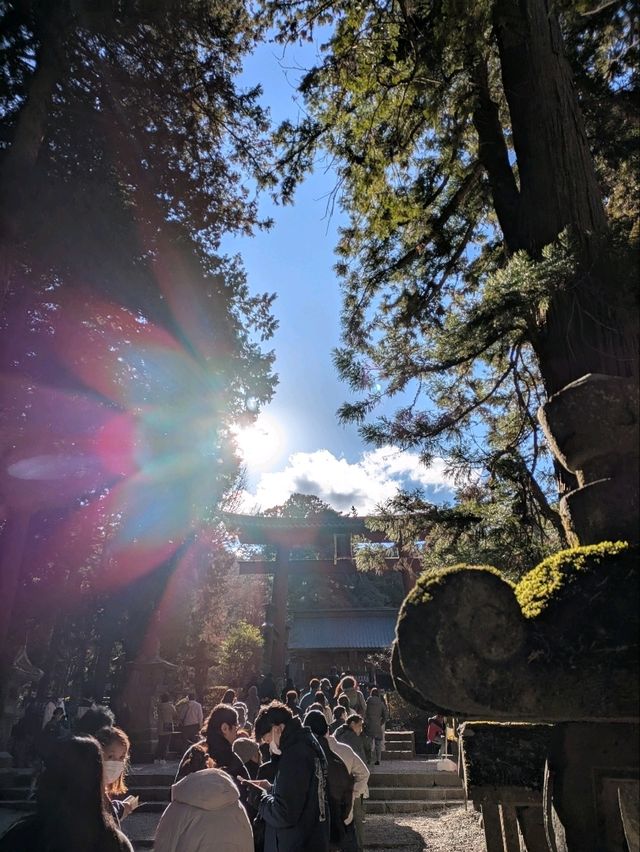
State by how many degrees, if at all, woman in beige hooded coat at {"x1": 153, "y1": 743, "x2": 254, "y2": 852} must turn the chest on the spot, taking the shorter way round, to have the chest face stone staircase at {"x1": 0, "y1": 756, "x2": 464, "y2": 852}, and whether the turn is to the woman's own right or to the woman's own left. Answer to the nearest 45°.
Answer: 0° — they already face it

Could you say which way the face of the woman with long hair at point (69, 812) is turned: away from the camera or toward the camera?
away from the camera

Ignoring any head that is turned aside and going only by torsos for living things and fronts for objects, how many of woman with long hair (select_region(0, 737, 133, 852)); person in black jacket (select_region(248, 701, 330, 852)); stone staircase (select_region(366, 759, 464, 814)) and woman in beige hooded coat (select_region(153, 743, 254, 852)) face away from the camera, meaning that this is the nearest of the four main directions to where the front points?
2

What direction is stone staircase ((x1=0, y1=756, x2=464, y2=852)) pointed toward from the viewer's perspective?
toward the camera

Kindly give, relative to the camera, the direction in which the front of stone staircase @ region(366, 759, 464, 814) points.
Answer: facing the viewer

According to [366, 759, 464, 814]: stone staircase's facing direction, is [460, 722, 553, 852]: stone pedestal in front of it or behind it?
in front

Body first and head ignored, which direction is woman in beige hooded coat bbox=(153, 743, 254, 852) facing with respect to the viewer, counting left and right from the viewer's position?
facing away from the viewer

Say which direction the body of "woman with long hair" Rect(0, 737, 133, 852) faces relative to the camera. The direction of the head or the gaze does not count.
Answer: away from the camera

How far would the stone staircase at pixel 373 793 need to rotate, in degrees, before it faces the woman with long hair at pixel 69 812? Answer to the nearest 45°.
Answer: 0° — it already faces them

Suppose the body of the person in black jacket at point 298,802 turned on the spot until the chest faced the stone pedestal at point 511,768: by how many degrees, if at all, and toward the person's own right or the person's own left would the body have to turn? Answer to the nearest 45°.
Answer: approximately 135° to the person's own left
